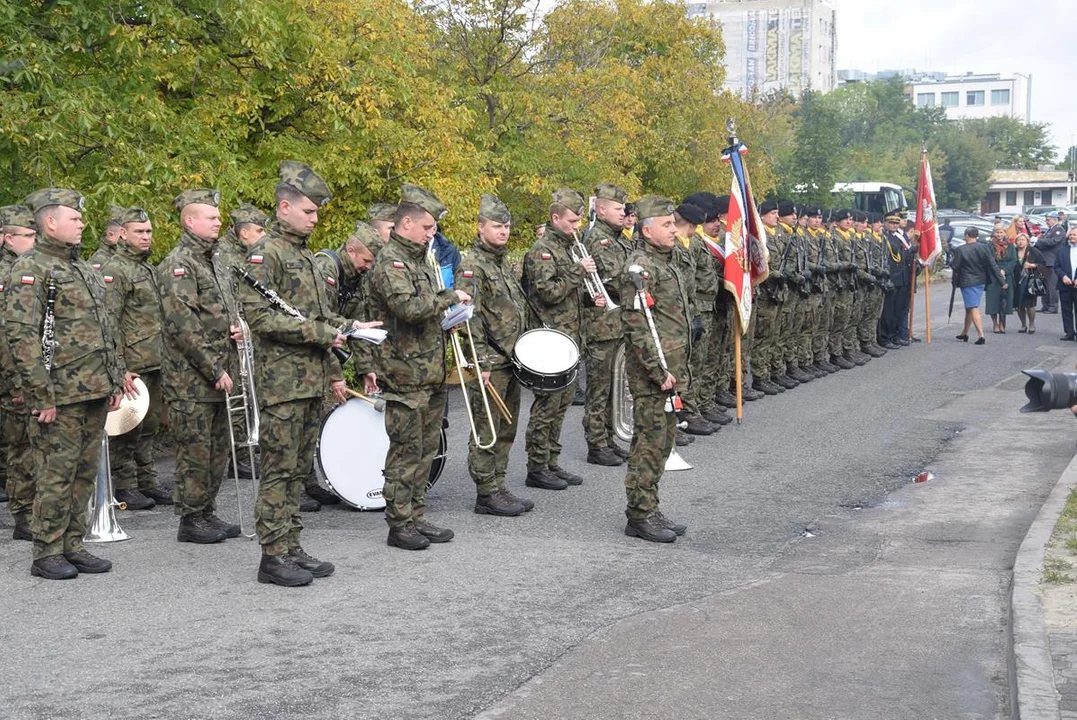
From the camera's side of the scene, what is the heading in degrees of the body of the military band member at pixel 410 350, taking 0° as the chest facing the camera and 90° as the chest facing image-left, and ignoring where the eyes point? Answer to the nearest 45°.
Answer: approximately 270°

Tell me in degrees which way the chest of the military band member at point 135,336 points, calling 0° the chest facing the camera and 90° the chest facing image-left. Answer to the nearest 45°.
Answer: approximately 315°

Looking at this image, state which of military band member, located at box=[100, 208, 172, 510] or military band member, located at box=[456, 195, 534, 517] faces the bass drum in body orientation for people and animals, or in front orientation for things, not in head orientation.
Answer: military band member, located at box=[100, 208, 172, 510]

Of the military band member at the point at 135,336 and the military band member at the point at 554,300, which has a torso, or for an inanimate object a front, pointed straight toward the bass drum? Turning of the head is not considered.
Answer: the military band member at the point at 135,336

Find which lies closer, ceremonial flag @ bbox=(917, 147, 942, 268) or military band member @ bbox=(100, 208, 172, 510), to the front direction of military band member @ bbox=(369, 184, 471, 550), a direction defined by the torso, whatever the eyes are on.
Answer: the ceremonial flag

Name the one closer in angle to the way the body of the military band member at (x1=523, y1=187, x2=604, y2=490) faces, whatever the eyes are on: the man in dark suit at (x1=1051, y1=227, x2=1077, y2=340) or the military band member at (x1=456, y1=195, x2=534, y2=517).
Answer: the man in dark suit

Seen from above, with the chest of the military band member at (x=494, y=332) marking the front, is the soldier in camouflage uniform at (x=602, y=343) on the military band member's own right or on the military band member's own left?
on the military band member's own left
